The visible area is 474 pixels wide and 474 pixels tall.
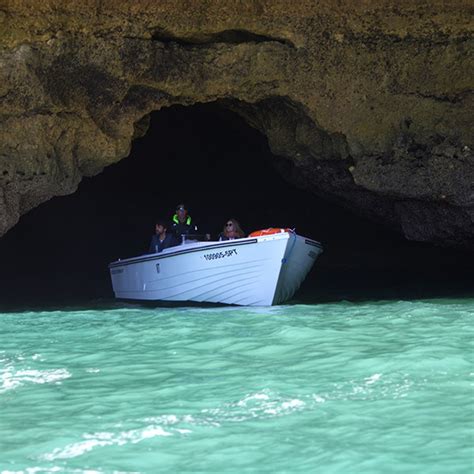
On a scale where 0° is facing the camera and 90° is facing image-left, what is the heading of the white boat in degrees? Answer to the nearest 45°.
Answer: approximately 315°
